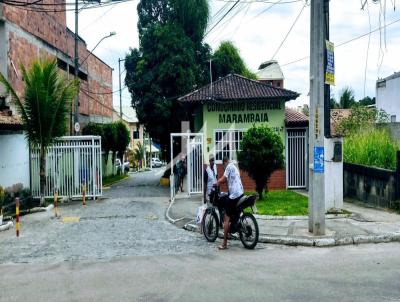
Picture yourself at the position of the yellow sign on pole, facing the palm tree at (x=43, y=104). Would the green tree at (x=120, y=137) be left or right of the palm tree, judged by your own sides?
right

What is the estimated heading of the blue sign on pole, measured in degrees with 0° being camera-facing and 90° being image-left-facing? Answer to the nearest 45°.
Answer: approximately 0°

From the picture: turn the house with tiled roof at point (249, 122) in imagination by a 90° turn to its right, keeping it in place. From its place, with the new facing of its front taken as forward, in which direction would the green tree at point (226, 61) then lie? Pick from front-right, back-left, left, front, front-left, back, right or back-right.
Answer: right

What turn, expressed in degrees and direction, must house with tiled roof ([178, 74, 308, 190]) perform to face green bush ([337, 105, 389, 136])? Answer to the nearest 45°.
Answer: approximately 135° to its left

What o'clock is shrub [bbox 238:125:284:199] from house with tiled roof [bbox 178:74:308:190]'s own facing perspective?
The shrub is roughly at 12 o'clock from the house with tiled roof.

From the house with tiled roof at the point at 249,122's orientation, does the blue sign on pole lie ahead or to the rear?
ahead

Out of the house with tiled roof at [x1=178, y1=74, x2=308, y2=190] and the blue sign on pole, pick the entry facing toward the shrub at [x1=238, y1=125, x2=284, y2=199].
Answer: the house with tiled roof

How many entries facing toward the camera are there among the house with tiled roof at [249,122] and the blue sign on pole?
2

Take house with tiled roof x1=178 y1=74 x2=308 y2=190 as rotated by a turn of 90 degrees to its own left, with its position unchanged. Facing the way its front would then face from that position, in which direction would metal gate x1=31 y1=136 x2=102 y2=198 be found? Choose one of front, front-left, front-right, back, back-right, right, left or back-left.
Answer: back

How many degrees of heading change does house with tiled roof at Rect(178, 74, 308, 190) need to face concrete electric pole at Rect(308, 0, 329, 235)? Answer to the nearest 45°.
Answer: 0° — it already faces it

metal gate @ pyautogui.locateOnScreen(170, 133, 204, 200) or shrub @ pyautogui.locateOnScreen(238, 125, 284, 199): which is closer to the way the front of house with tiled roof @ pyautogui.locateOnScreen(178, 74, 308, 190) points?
the shrub

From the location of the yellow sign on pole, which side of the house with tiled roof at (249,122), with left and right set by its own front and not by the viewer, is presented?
front

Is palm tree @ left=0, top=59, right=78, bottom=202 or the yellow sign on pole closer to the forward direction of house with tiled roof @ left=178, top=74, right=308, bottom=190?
the yellow sign on pole
